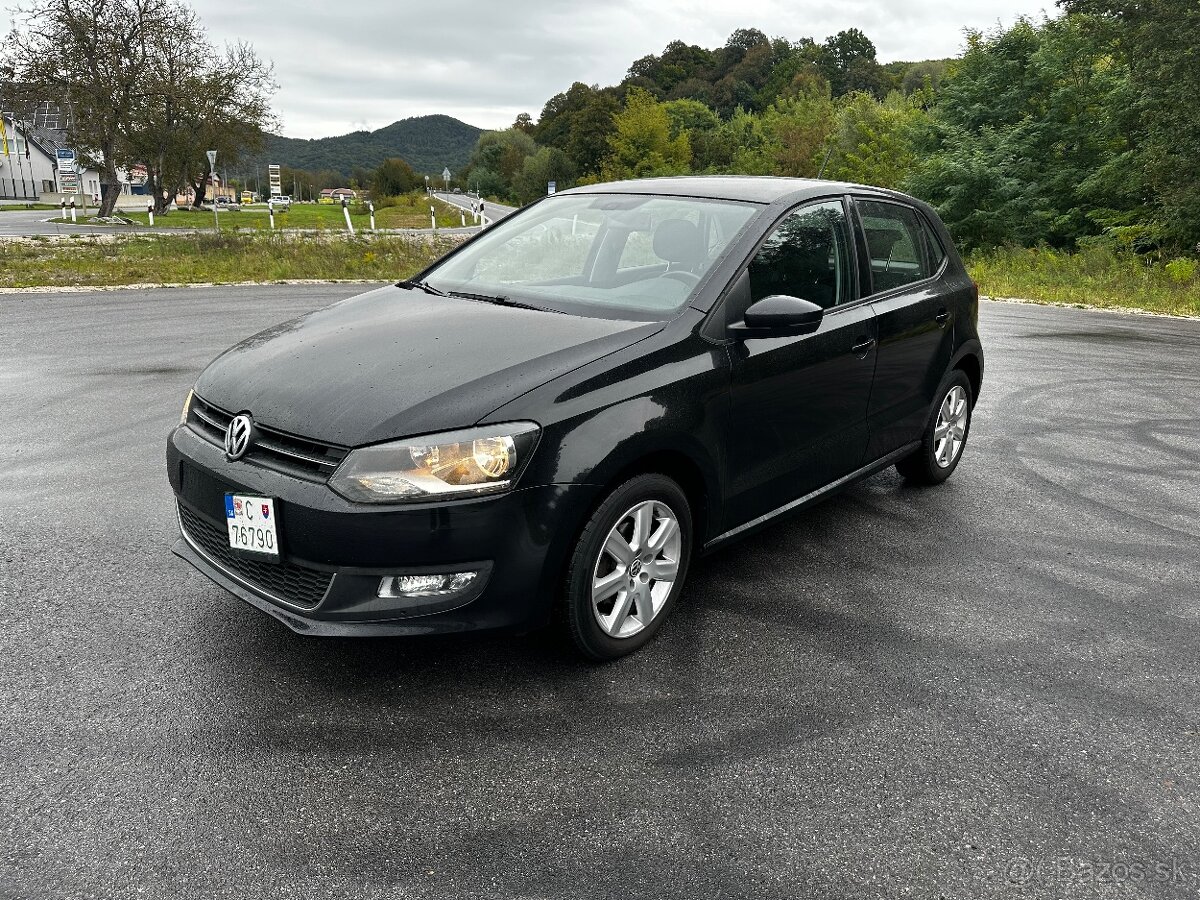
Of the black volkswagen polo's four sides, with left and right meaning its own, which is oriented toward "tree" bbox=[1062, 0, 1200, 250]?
back

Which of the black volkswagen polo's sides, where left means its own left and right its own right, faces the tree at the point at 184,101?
right

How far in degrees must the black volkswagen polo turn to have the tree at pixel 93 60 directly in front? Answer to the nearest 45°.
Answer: approximately 90° to its right

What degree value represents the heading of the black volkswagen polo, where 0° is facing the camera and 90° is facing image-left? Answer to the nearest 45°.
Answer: approximately 45°

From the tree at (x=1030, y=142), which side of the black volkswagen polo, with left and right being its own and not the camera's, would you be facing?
back
